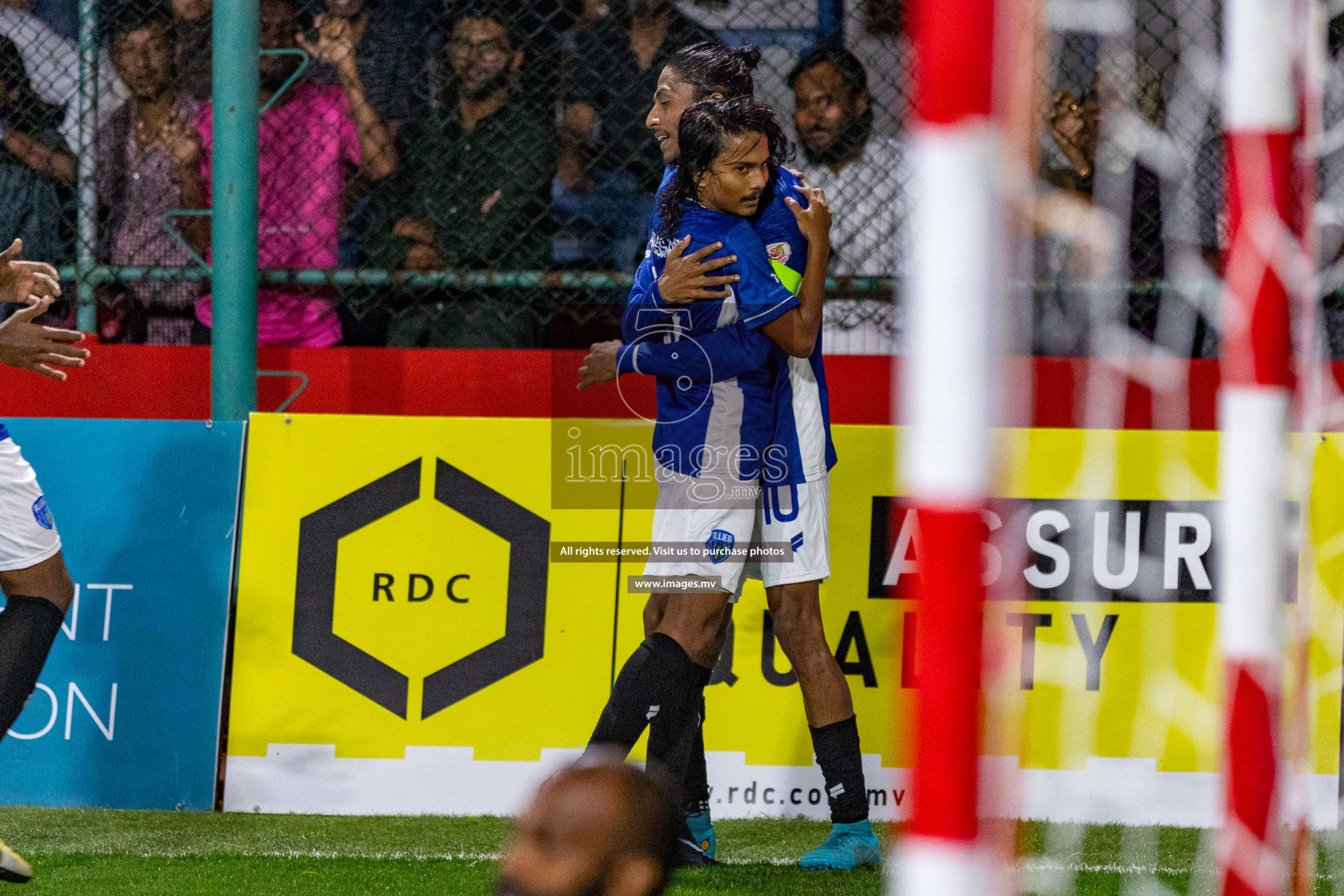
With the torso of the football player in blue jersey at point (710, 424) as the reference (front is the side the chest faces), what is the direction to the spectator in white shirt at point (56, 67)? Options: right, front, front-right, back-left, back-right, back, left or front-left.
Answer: back-left

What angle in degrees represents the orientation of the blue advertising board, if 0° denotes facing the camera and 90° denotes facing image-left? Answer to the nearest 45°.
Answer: approximately 0°

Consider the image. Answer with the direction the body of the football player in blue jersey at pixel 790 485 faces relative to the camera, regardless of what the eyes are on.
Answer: to the viewer's left

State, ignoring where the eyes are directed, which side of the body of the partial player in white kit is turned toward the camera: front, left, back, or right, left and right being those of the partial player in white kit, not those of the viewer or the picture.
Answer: right

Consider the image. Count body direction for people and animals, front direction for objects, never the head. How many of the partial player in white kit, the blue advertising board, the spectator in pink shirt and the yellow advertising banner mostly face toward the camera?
3

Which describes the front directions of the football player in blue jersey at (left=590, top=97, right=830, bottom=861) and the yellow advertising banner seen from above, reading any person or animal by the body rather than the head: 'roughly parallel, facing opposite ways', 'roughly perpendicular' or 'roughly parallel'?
roughly perpendicular

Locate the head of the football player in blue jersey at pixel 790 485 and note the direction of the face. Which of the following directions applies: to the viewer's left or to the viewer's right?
to the viewer's left
